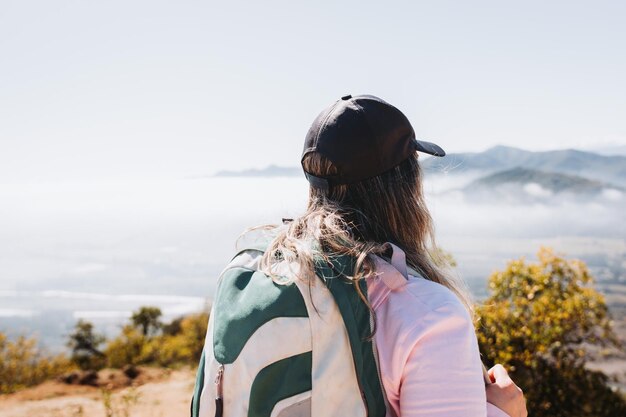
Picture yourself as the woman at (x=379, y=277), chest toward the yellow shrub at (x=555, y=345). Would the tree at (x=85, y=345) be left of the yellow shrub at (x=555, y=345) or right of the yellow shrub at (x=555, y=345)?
left

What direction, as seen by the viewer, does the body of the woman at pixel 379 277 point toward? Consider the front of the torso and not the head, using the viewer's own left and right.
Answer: facing away from the viewer and to the right of the viewer

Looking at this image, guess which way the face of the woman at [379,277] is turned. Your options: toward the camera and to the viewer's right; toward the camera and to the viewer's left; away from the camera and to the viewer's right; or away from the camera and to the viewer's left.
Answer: away from the camera and to the viewer's right

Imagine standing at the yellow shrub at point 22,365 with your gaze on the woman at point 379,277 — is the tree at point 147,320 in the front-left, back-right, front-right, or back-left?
back-left
